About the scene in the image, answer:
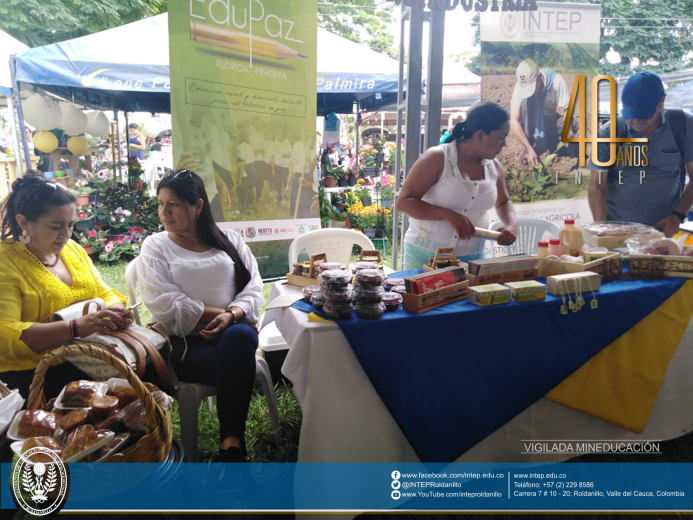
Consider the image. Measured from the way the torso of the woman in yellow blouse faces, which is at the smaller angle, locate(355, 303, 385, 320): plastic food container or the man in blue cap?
the plastic food container

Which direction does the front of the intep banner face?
toward the camera

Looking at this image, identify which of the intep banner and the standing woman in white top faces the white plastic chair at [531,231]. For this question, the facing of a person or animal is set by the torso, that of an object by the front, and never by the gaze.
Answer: the intep banner

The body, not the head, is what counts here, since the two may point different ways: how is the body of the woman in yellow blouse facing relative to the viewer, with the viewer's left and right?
facing the viewer and to the right of the viewer

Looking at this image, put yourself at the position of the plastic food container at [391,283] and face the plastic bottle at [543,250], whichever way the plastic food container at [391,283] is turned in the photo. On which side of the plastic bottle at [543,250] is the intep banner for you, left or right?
left

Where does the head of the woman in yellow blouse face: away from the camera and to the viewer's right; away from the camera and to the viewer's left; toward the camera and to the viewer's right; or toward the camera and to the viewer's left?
toward the camera and to the viewer's right

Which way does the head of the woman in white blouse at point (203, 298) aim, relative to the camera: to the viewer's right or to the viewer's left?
to the viewer's left

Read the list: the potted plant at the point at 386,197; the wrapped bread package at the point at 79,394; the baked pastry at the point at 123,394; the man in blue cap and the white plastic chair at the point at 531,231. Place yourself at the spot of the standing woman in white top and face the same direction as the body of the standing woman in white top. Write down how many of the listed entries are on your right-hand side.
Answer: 2

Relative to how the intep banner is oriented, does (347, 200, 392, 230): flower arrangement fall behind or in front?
behind

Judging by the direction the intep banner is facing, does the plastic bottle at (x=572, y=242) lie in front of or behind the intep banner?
in front

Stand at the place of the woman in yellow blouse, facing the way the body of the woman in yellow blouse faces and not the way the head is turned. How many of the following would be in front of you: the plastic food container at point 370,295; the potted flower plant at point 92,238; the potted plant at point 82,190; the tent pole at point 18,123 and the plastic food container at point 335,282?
2

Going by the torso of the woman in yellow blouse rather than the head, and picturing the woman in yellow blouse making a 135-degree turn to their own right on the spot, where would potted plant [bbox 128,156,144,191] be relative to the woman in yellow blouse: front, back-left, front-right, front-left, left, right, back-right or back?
right

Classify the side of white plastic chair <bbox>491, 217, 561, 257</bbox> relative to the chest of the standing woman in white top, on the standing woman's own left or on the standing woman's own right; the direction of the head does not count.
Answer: on the standing woman's own left

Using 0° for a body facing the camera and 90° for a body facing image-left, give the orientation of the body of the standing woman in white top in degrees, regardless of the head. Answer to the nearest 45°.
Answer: approximately 315°
